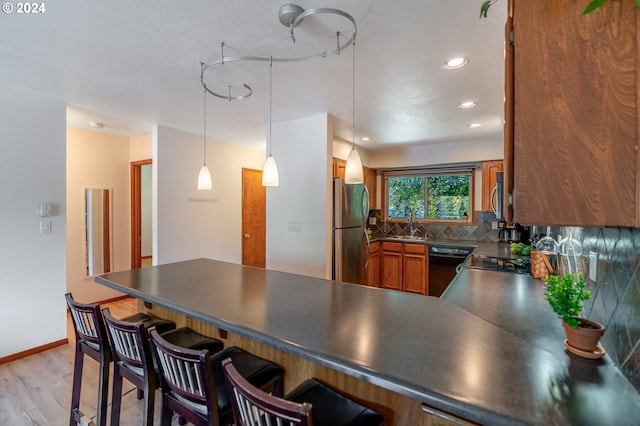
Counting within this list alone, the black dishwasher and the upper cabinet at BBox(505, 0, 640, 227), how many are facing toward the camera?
1

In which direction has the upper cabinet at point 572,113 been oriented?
to the viewer's left

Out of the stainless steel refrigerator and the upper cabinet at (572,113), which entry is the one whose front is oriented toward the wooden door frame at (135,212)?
the upper cabinet

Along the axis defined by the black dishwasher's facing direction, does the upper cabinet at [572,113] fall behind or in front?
in front

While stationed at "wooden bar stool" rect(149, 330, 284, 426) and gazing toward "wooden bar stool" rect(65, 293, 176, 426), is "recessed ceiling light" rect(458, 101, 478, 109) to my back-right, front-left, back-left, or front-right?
back-right

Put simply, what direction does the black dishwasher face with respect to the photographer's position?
facing the viewer

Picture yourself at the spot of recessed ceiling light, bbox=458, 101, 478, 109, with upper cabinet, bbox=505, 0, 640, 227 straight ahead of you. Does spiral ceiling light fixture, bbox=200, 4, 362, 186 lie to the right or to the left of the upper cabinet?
right

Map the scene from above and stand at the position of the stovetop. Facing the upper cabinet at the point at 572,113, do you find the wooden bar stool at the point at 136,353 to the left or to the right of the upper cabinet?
right

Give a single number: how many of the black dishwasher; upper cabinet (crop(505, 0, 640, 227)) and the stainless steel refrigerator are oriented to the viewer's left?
1

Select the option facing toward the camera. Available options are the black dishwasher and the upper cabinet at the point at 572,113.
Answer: the black dishwasher

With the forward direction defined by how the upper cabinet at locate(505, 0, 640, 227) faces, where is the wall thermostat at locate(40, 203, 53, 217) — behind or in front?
in front

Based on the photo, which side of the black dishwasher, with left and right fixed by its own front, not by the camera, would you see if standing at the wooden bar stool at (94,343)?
front

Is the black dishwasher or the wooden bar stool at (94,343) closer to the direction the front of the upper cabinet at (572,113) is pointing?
the wooden bar stool
